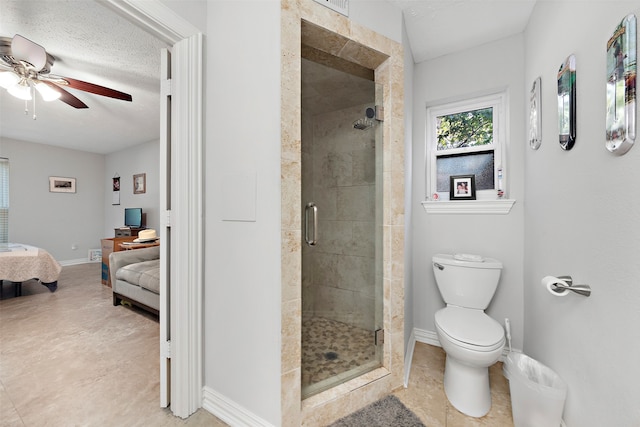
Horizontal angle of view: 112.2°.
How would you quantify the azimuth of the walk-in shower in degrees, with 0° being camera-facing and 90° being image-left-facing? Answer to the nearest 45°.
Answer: approximately 315°

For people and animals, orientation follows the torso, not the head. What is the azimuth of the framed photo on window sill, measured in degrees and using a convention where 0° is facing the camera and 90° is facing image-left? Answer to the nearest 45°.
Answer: approximately 0°

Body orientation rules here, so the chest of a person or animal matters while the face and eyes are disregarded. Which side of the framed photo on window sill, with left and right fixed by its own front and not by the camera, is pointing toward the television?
right

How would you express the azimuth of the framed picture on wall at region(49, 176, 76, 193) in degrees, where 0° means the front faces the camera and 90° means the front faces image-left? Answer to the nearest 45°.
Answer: approximately 0°

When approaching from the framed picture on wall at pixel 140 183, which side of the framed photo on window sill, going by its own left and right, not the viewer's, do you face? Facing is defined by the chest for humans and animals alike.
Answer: right

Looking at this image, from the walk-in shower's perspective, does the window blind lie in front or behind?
behind

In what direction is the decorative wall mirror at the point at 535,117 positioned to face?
to the viewer's left

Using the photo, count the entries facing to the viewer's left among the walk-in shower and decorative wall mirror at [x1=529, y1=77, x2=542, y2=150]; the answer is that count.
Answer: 1
